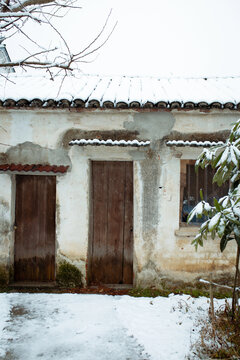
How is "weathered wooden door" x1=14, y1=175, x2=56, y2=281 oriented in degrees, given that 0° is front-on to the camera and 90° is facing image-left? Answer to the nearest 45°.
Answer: approximately 0°
